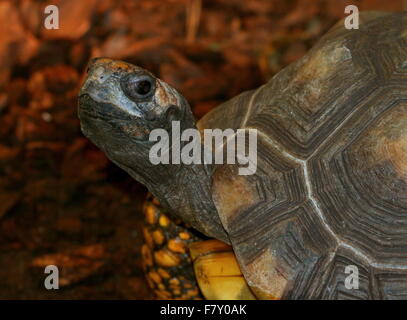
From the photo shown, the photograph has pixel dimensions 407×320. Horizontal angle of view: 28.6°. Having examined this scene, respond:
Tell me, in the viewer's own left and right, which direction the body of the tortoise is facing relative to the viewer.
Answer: facing to the left of the viewer
